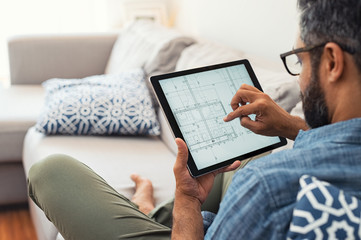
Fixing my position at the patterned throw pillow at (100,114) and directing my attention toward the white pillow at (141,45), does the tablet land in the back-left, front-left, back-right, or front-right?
back-right

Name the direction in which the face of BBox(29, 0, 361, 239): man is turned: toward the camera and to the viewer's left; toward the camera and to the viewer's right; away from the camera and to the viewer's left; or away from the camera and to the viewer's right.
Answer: away from the camera and to the viewer's left

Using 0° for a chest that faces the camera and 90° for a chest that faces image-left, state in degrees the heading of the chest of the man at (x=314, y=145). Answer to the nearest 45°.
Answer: approximately 135°
